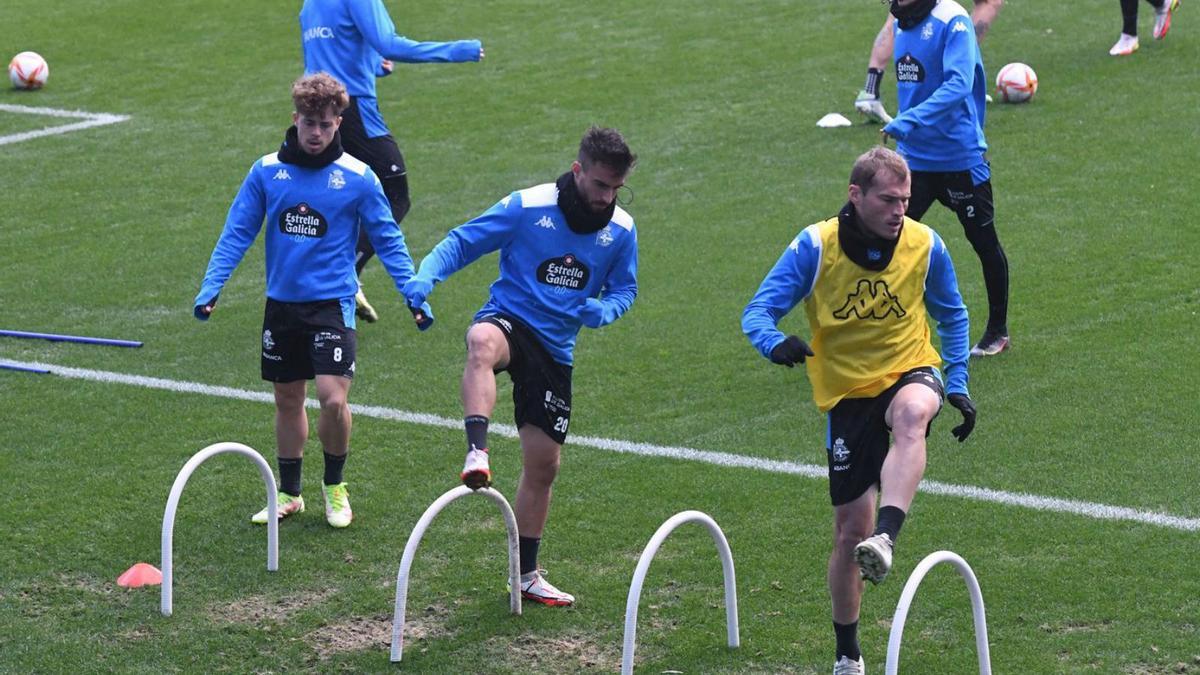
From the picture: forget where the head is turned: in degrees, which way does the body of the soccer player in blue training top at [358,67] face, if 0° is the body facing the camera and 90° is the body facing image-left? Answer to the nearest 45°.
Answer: approximately 225°

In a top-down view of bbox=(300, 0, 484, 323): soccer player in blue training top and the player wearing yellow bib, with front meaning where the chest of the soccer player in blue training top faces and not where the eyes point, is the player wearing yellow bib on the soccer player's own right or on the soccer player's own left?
on the soccer player's own right

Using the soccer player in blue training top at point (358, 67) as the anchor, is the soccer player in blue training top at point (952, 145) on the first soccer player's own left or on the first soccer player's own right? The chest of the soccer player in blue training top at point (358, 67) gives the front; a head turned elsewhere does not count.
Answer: on the first soccer player's own right

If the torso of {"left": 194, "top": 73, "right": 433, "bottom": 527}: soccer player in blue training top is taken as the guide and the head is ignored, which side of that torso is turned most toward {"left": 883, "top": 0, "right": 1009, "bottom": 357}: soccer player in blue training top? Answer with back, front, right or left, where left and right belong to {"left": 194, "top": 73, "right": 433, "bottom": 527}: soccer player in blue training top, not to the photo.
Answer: left

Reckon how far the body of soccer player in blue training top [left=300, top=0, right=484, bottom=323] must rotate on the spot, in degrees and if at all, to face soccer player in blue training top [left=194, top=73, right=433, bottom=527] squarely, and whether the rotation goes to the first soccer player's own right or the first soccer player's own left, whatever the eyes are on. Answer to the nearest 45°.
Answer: approximately 135° to the first soccer player's own right

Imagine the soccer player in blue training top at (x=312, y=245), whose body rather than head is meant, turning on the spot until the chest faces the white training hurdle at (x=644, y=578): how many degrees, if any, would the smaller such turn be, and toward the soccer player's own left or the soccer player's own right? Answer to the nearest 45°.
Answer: approximately 45° to the soccer player's own left

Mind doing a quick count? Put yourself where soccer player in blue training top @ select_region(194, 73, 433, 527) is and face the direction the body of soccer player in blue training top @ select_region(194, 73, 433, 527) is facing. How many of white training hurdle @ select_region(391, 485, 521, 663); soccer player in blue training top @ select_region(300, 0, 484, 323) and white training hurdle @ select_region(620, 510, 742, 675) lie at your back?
1

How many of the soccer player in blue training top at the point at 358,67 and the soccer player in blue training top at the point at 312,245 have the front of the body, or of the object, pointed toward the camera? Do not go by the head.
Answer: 1
